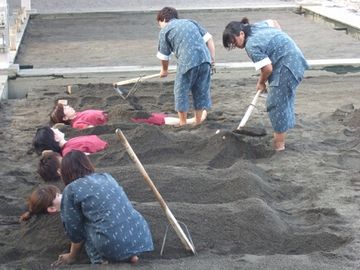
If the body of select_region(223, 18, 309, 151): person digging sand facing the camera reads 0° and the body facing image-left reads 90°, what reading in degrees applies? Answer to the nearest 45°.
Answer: approximately 90°

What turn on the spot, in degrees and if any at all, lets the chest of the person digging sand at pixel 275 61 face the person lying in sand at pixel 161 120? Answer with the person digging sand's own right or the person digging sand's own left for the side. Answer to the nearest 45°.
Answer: approximately 45° to the person digging sand's own right

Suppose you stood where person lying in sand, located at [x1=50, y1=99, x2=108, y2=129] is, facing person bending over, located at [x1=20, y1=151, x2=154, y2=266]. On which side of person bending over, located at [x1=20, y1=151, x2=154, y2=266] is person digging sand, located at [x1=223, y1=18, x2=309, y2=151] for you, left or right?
left

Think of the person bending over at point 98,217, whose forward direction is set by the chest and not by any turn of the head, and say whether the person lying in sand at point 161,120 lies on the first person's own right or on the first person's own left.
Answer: on the first person's own right

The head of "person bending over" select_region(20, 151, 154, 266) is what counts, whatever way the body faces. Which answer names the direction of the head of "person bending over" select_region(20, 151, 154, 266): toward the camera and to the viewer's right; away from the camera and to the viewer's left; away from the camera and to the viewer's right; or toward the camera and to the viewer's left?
away from the camera and to the viewer's left

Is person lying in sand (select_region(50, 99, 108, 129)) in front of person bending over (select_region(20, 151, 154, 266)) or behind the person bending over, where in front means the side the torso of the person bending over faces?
in front

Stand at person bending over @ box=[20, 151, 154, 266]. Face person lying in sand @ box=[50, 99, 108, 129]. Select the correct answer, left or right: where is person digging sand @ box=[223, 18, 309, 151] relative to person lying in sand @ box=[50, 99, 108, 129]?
right

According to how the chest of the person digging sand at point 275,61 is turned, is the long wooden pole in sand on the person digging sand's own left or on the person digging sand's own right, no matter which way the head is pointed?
on the person digging sand's own left

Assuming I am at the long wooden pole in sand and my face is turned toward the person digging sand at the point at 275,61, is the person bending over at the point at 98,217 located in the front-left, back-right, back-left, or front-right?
back-left

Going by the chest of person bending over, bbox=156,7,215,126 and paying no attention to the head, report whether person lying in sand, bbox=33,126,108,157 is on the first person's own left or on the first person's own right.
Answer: on the first person's own left
